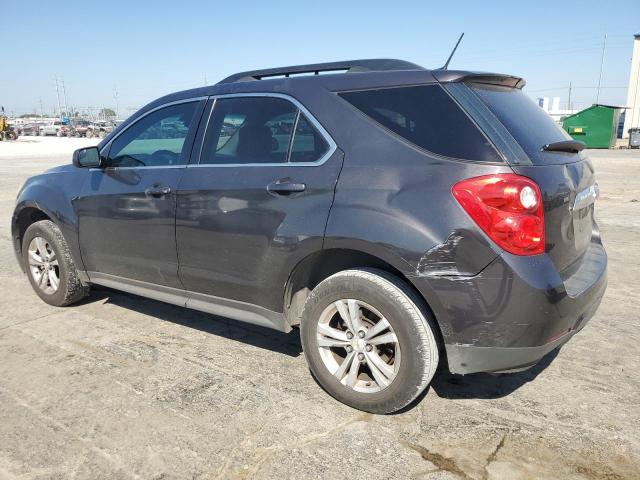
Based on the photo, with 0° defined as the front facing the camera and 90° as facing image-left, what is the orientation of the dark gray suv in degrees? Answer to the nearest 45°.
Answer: approximately 135°

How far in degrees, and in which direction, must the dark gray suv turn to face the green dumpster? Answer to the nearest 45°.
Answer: approximately 90° to its right
